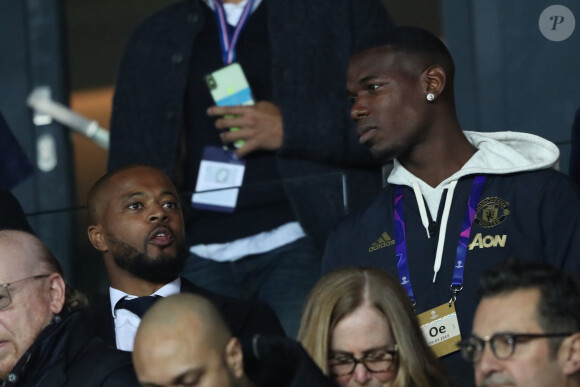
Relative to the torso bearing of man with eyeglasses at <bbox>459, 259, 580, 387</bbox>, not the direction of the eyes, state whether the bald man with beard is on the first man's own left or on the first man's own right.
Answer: on the first man's own right

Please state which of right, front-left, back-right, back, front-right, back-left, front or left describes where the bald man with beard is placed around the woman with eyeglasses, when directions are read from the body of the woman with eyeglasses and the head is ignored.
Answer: back-right

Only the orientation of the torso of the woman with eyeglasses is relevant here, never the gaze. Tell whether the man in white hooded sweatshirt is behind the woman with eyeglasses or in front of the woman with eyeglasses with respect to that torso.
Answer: behind

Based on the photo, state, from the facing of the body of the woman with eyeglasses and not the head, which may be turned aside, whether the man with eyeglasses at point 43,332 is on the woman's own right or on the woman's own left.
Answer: on the woman's own right

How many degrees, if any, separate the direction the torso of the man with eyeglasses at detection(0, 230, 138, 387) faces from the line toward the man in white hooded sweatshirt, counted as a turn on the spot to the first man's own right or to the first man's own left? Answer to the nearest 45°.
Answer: approximately 135° to the first man's own left

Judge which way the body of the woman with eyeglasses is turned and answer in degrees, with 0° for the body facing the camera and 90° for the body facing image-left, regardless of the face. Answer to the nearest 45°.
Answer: approximately 0°

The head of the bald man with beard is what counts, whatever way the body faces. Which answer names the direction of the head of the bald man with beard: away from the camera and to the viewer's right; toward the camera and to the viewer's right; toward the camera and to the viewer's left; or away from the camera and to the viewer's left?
toward the camera and to the viewer's right

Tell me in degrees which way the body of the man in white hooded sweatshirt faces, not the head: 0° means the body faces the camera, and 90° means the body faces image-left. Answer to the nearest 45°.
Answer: approximately 45°

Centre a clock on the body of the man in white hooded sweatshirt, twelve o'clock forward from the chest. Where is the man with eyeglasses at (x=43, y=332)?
The man with eyeglasses is roughly at 1 o'clock from the man in white hooded sweatshirt.
